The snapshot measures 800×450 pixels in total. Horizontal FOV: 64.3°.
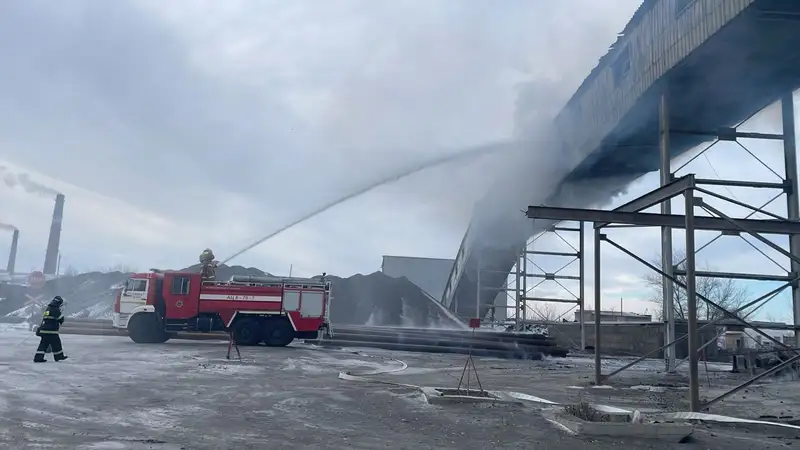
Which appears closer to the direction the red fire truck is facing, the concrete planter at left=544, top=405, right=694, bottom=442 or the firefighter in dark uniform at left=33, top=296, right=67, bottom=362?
the firefighter in dark uniform

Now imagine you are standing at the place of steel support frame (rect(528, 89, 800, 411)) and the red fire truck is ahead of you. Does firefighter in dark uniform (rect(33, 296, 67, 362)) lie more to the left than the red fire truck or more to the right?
left

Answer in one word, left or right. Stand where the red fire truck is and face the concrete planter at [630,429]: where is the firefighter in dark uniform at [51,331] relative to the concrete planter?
right

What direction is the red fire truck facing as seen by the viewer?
to the viewer's left

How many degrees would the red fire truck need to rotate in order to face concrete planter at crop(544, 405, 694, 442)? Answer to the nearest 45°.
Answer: approximately 90° to its left

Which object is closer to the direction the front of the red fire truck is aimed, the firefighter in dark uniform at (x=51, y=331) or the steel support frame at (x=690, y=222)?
the firefighter in dark uniform
